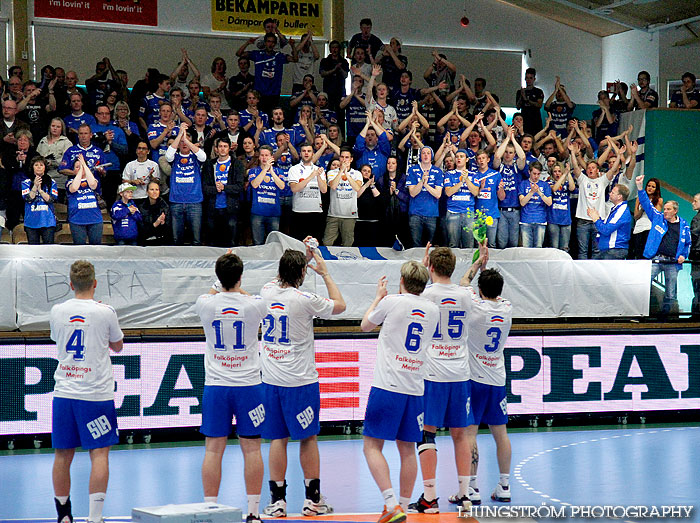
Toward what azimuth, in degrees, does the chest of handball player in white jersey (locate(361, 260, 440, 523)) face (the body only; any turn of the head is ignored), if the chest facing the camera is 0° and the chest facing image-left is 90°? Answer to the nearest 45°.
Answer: approximately 135°

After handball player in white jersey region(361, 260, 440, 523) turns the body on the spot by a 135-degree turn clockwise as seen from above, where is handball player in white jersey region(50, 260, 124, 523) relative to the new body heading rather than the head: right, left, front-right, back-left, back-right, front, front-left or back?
back

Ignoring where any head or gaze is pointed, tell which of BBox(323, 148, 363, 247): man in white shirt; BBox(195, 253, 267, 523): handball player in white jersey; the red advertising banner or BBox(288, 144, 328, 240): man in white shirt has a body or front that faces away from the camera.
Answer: the handball player in white jersey

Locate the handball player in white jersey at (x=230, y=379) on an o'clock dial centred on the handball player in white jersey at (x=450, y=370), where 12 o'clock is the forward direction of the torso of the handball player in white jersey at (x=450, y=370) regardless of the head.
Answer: the handball player in white jersey at (x=230, y=379) is roughly at 8 o'clock from the handball player in white jersey at (x=450, y=370).

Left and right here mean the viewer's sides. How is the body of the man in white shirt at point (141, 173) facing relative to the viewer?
facing the viewer

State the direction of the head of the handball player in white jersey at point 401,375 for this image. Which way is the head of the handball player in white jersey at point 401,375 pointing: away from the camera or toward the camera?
away from the camera

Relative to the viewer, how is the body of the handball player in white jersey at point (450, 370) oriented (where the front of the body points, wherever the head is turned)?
away from the camera

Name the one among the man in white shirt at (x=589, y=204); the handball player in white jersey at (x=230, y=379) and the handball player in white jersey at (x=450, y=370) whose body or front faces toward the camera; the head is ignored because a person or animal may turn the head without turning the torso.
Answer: the man in white shirt

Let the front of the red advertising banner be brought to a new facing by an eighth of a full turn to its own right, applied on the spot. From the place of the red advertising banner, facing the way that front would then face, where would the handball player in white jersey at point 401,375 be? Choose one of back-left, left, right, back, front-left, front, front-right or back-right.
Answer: front-left

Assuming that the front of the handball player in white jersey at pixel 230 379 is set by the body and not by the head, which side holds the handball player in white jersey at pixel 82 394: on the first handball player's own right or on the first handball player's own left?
on the first handball player's own left

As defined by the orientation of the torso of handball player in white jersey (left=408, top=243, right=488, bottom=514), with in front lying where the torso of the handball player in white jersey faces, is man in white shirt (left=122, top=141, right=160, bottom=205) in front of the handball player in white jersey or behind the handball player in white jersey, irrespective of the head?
in front

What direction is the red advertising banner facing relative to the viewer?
toward the camera

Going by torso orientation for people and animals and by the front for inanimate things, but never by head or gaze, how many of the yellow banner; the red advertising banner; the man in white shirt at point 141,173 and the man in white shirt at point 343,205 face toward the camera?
4

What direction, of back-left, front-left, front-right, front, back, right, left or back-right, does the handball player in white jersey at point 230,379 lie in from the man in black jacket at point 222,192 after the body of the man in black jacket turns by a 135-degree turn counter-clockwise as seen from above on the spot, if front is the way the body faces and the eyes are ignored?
back-right

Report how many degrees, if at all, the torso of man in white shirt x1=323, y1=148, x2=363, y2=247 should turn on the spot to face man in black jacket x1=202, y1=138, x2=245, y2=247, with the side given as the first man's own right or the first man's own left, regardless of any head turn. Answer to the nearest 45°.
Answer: approximately 90° to the first man's own right

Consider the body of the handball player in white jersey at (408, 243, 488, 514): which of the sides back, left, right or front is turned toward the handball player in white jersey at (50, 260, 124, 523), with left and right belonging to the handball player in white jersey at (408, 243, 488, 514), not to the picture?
left

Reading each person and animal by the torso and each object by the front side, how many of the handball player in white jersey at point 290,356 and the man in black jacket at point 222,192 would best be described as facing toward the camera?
1

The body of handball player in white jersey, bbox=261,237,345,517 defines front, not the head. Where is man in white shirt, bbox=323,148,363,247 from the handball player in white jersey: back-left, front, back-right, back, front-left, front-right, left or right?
front-left

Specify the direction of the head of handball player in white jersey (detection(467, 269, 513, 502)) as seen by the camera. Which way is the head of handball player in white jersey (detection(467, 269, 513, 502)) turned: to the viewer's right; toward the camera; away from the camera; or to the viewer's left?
away from the camera

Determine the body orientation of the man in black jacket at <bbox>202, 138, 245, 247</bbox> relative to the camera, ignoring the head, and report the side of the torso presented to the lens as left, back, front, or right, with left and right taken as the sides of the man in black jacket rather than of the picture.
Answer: front

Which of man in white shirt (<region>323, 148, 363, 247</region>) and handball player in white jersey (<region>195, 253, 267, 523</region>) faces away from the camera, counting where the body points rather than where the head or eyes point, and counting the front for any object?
the handball player in white jersey

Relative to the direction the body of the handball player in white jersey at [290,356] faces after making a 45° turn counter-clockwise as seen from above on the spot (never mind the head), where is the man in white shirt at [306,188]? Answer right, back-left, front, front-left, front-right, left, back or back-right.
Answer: front

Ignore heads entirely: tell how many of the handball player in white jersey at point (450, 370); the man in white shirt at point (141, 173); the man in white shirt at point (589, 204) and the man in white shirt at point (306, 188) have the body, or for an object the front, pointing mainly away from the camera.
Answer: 1

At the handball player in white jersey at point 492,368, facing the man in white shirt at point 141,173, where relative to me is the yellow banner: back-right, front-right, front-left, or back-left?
front-right
